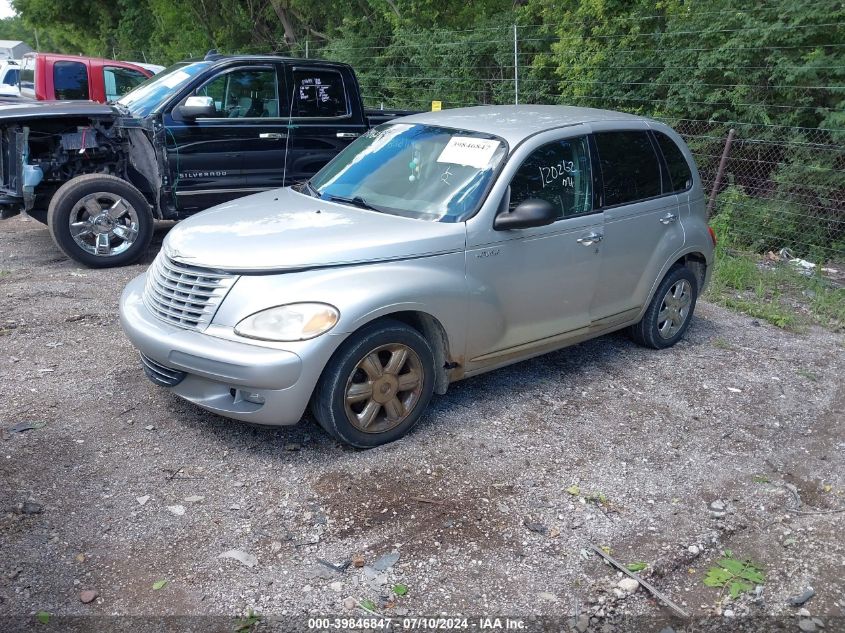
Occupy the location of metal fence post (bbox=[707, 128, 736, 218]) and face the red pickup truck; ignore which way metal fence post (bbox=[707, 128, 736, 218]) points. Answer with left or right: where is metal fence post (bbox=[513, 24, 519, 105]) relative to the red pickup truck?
right

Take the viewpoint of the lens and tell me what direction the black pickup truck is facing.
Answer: facing to the left of the viewer

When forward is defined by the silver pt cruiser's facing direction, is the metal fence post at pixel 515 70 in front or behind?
behind

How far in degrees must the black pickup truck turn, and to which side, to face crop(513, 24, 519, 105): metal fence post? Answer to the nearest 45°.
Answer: approximately 135° to its right

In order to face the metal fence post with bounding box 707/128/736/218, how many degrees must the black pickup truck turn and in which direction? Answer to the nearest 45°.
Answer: approximately 180°

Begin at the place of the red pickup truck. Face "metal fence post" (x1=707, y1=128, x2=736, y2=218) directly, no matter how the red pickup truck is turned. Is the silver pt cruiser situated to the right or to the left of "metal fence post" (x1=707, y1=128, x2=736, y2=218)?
right

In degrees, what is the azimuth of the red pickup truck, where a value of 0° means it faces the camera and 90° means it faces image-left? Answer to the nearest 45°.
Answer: approximately 225°

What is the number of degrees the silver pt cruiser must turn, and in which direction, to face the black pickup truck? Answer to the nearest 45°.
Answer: approximately 90° to its right

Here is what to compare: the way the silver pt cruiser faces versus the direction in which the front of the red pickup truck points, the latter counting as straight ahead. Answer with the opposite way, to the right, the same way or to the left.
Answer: the opposite way

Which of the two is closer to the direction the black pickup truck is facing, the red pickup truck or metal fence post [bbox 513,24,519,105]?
the red pickup truck

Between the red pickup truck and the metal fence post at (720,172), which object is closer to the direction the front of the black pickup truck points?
the red pickup truck

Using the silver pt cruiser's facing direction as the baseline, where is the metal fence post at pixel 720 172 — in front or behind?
behind

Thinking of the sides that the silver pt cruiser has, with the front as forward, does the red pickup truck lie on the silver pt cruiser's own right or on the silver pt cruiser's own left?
on the silver pt cruiser's own right
